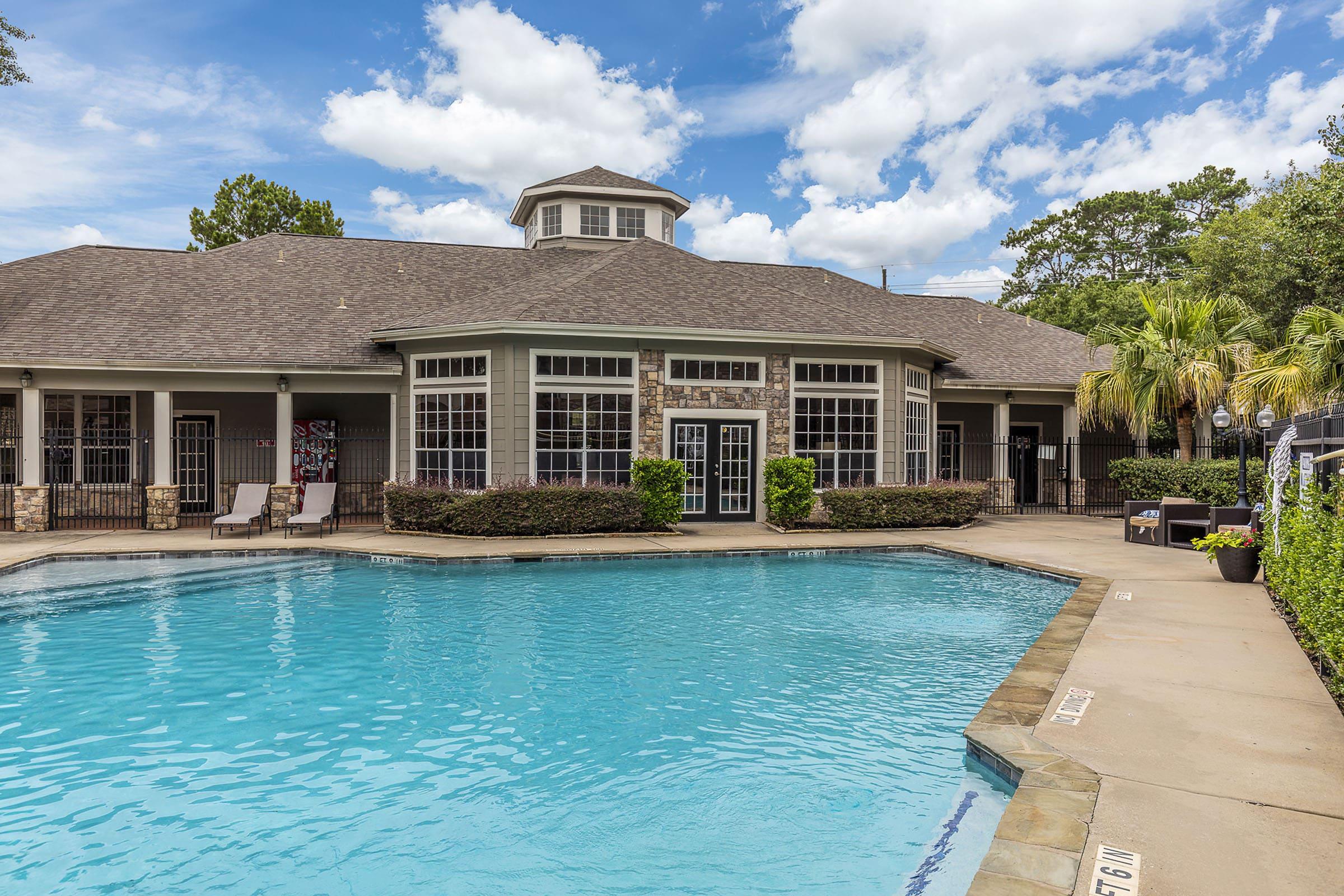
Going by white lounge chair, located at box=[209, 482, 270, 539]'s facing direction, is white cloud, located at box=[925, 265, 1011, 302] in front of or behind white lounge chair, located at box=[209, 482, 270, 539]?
behind

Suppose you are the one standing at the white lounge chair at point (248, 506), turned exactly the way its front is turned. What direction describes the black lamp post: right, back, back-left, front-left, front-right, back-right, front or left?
left

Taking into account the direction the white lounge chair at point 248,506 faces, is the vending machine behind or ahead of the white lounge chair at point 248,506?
behind

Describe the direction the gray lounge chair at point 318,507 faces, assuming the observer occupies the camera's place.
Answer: facing the viewer and to the left of the viewer

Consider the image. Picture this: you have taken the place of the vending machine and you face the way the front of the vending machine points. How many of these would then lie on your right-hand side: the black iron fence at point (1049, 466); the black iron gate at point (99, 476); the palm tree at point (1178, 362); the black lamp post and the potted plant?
1

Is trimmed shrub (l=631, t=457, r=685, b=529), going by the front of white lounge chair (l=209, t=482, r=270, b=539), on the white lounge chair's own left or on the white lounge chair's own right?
on the white lounge chair's own left

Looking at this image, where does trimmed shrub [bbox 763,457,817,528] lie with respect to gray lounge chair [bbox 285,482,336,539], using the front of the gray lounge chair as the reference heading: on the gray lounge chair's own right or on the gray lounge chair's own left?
on the gray lounge chair's own left

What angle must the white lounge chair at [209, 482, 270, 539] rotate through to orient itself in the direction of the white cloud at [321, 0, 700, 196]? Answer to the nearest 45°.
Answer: approximately 180°

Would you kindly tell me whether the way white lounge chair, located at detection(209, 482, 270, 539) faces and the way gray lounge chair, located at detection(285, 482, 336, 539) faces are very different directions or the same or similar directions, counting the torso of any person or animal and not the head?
same or similar directions

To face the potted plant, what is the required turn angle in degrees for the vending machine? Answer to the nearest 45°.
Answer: approximately 45° to its left

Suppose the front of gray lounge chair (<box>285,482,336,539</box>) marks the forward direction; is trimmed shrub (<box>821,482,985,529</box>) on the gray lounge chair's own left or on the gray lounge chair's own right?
on the gray lounge chair's own left

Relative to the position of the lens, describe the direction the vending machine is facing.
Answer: facing the viewer

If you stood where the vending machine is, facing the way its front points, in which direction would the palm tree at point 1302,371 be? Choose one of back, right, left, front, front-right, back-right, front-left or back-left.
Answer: front-left

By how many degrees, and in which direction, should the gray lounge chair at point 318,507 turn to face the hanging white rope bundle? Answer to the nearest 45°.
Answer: approximately 90° to its left

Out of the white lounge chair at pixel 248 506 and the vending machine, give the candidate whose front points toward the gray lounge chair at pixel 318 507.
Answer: the vending machine

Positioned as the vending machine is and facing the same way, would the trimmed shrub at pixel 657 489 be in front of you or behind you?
in front
